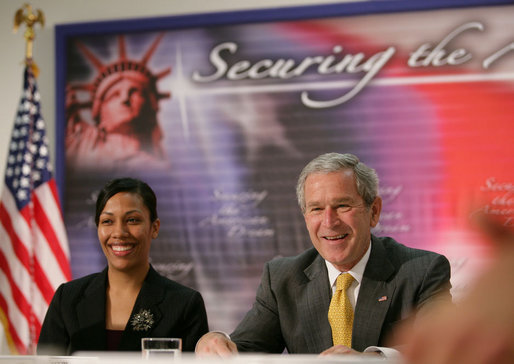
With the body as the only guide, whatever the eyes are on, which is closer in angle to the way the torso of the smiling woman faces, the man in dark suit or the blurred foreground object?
the blurred foreground object

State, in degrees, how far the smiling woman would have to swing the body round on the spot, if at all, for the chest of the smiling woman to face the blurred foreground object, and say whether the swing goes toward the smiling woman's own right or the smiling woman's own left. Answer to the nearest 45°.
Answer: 0° — they already face it

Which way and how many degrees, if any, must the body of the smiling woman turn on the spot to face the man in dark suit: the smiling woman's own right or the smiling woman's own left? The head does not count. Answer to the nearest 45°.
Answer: approximately 45° to the smiling woman's own left

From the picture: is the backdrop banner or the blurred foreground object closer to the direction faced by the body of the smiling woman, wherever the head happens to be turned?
the blurred foreground object

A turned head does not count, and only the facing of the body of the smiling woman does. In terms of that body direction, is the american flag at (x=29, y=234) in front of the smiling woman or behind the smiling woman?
behind

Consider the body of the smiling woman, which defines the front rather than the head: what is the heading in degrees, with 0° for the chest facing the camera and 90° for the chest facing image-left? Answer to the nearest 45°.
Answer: approximately 0°

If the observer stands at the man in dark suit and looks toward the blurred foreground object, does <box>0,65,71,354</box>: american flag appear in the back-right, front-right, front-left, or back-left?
back-right
